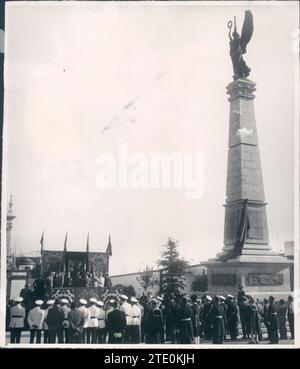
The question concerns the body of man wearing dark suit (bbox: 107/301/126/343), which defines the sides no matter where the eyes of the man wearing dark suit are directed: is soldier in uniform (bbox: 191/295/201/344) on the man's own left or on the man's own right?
on the man's own right

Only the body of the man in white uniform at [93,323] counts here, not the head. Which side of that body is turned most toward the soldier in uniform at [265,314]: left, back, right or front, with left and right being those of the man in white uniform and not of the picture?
right

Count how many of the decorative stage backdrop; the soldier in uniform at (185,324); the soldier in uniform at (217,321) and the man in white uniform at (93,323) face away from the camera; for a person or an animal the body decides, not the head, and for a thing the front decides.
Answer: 3

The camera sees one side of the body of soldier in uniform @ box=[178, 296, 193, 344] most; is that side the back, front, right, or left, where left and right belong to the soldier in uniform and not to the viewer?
back

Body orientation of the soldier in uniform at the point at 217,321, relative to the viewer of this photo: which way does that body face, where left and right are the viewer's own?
facing away from the viewer

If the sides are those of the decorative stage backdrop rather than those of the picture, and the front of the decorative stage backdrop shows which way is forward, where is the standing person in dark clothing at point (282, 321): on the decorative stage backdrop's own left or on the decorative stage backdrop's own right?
on the decorative stage backdrop's own left

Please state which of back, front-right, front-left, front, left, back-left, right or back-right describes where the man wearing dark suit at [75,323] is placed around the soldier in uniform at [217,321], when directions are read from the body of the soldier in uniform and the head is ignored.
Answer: left

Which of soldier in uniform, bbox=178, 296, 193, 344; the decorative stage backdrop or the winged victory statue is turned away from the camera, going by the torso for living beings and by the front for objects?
the soldier in uniform

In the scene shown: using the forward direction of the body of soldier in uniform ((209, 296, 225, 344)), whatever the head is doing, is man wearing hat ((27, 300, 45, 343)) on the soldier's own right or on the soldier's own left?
on the soldier's own left

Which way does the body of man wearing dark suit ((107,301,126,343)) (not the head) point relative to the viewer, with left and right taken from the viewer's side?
facing away from the viewer

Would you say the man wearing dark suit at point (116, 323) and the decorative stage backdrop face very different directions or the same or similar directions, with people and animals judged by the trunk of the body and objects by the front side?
very different directions
